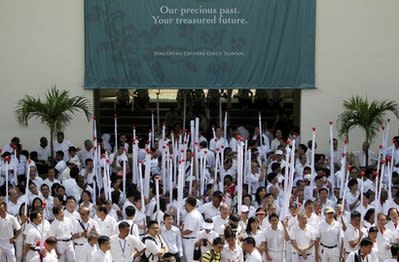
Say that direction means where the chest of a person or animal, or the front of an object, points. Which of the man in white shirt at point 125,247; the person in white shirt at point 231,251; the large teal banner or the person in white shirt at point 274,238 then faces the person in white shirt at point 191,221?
the large teal banner

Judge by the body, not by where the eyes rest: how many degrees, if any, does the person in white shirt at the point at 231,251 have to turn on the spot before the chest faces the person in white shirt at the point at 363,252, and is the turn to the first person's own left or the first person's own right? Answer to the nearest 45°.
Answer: approximately 90° to the first person's own left

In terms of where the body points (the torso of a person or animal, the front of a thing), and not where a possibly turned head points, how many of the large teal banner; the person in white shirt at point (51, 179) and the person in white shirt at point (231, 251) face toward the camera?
3

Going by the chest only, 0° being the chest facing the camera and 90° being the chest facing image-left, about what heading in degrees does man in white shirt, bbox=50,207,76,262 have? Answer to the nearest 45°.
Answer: approximately 315°

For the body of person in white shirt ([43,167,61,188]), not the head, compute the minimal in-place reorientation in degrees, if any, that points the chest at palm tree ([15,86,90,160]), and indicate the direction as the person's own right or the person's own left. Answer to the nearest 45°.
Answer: approximately 180°

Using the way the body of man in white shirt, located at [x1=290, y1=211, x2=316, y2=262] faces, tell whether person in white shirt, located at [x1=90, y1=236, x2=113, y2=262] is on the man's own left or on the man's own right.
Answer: on the man's own right

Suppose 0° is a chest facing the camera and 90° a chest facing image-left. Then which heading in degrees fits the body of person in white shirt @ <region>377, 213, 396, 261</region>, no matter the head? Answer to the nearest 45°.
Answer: approximately 45°

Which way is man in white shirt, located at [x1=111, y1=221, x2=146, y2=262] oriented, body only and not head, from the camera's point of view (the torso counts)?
toward the camera

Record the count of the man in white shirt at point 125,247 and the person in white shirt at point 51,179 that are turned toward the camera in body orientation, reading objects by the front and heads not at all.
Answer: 2

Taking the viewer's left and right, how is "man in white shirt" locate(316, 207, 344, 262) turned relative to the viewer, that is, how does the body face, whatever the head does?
facing the viewer

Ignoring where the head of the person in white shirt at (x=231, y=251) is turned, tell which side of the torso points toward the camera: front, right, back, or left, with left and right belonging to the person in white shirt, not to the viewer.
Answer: front

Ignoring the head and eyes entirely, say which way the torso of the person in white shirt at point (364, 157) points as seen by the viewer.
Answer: toward the camera
